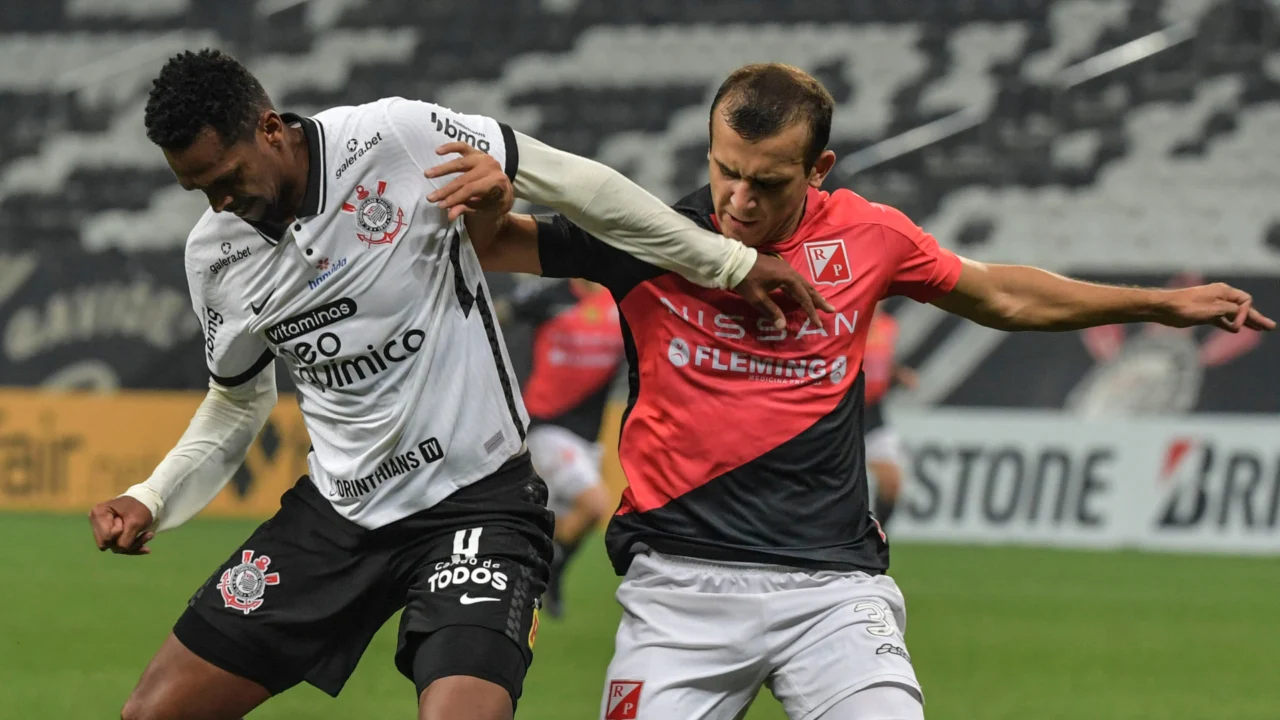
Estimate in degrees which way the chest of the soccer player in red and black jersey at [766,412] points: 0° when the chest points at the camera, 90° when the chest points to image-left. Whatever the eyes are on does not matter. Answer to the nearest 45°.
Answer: approximately 0°

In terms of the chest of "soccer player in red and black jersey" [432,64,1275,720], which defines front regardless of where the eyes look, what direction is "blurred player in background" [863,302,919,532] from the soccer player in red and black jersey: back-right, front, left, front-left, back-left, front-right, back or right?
back

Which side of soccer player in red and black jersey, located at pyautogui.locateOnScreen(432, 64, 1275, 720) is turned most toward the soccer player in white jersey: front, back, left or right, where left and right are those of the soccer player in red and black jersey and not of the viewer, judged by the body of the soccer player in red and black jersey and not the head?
right

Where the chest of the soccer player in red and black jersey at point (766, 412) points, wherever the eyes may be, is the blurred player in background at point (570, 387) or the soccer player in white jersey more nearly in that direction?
the soccer player in white jersey

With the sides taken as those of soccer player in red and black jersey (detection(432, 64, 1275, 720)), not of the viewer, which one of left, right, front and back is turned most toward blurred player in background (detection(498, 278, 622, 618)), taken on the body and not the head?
back

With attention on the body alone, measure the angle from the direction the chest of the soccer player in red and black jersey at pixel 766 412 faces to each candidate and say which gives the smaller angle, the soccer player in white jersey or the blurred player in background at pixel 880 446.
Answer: the soccer player in white jersey

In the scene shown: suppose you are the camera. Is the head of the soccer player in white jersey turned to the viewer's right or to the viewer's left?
to the viewer's left
